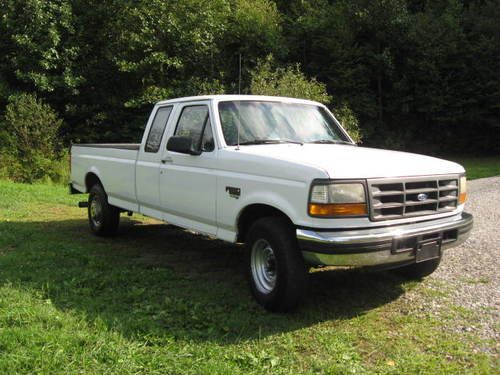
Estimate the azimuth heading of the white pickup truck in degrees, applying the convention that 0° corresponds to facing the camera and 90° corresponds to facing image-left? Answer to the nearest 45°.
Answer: approximately 315°

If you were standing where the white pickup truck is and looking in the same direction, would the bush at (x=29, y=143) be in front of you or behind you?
behind
